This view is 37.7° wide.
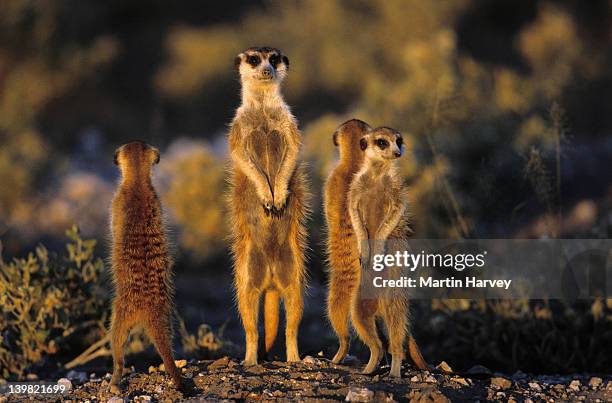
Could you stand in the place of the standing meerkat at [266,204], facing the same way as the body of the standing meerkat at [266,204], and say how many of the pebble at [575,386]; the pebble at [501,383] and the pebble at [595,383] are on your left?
3

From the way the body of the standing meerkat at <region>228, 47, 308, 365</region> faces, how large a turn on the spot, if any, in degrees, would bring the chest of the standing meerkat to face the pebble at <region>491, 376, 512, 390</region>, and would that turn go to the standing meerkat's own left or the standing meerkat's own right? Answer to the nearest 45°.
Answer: approximately 90° to the standing meerkat's own left

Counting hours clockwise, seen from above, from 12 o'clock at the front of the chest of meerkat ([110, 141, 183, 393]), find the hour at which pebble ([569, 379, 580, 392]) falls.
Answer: The pebble is roughly at 3 o'clock from the meerkat.

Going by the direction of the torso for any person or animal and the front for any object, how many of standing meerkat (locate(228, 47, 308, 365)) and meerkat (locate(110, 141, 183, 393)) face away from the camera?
1

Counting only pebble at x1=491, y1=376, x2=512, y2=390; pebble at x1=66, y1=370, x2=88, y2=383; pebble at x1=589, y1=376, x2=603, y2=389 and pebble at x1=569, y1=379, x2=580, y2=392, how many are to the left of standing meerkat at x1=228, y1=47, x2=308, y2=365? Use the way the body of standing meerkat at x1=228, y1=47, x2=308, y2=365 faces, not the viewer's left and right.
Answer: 3

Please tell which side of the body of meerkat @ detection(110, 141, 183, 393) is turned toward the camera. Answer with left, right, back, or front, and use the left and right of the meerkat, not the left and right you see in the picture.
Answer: back

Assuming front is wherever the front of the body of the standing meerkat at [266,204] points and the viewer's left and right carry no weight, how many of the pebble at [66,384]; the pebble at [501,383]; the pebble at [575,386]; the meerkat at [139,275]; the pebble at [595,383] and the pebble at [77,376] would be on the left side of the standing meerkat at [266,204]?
3

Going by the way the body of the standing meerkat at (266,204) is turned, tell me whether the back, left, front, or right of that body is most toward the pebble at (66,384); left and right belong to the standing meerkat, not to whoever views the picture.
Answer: right

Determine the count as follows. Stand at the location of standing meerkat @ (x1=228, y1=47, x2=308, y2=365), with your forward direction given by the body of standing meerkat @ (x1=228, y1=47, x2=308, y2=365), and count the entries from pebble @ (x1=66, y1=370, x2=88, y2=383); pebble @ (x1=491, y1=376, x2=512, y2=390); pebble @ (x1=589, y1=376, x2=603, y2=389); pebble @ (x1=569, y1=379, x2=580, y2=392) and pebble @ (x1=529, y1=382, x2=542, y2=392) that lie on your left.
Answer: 4

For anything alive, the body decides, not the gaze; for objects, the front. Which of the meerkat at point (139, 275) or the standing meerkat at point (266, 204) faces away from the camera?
the meerkat

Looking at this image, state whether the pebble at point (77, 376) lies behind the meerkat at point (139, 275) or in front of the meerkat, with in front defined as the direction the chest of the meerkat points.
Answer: in front

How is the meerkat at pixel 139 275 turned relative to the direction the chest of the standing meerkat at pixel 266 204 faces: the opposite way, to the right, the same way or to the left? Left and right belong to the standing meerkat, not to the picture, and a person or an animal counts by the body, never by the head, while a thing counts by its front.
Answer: the opposite way

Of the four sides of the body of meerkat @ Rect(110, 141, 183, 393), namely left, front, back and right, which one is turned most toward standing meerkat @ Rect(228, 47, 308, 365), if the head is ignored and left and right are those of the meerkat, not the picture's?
right
